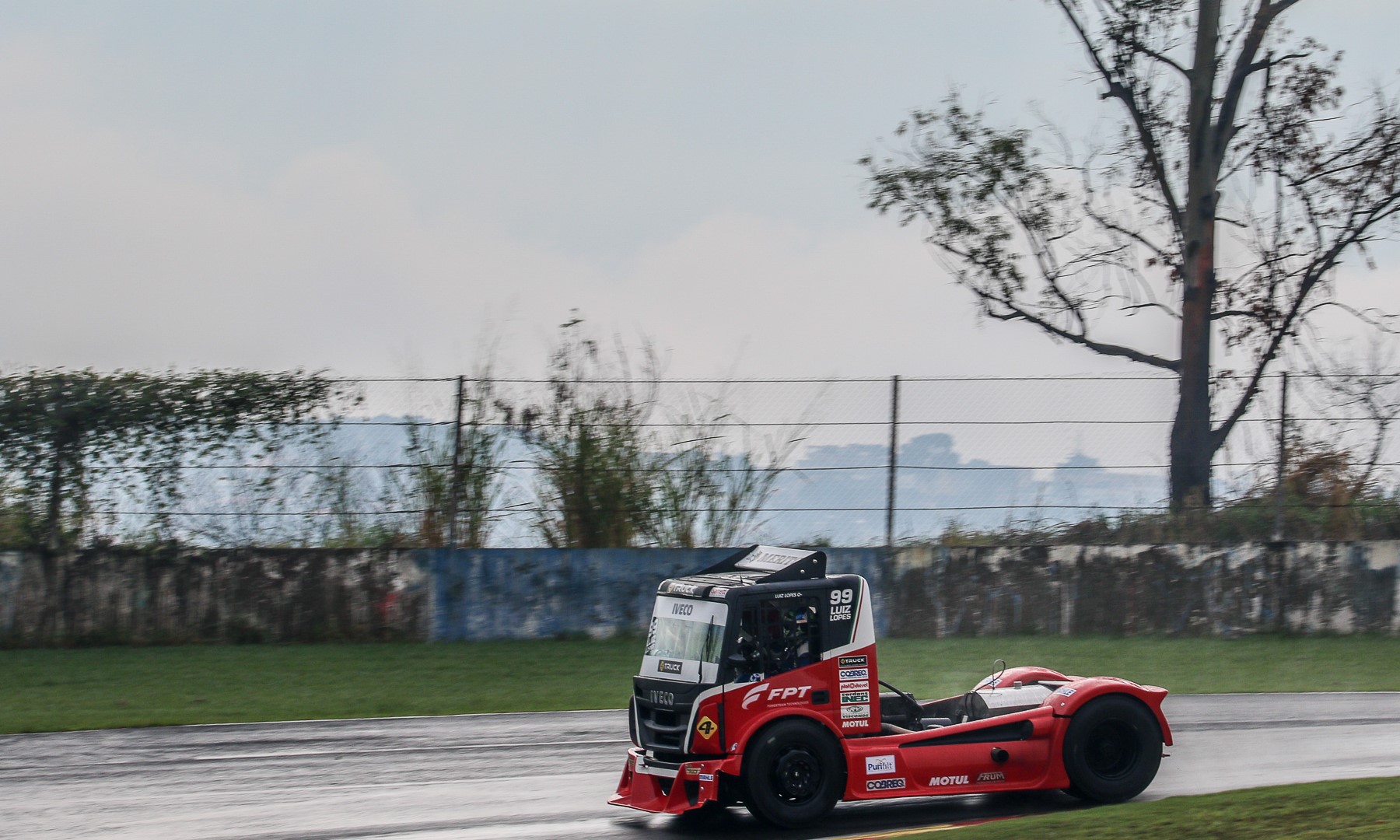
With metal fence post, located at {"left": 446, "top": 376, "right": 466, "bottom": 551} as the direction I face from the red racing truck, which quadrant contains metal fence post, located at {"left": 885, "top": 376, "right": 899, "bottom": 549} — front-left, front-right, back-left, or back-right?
front-right

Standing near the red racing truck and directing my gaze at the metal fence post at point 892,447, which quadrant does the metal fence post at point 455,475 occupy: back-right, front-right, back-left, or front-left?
front-left

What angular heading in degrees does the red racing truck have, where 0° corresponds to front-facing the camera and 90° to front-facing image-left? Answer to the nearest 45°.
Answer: approximately 45°

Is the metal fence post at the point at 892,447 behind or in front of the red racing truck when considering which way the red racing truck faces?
behind
